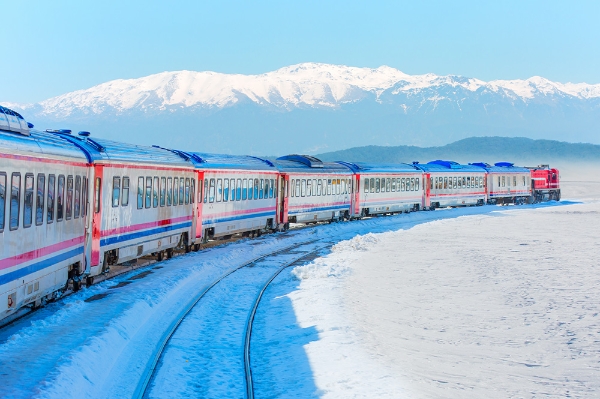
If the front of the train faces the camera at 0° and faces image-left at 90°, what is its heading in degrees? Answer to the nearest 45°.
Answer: approximately 225°
